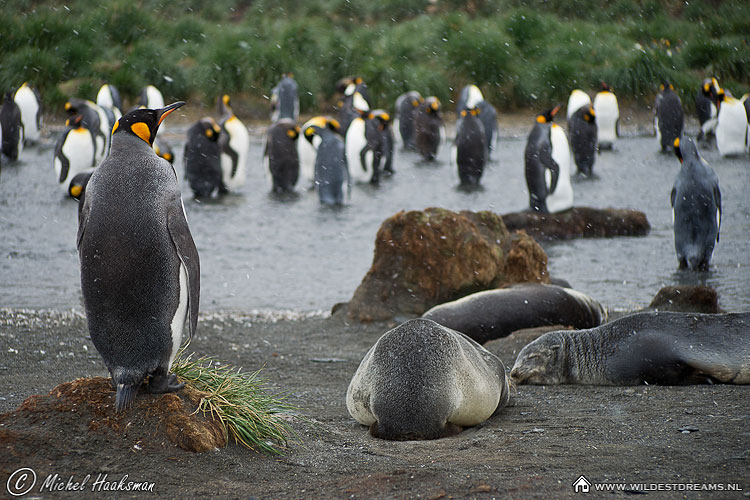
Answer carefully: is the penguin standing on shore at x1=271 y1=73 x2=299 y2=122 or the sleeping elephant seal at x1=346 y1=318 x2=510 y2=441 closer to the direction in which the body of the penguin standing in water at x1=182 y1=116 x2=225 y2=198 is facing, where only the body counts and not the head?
the penguin standing on shore

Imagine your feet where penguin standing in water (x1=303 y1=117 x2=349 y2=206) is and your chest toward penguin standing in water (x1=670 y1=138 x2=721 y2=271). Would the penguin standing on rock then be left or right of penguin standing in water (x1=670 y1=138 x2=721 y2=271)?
right

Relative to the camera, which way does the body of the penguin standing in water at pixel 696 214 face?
away from the camera

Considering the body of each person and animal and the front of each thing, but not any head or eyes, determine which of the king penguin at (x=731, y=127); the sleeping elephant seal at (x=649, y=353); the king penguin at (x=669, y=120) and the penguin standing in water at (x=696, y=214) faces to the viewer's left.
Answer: the sleeping elephant seal

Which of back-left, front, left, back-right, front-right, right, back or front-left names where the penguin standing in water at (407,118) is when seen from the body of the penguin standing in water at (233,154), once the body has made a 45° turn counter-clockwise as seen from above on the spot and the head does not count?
front-left

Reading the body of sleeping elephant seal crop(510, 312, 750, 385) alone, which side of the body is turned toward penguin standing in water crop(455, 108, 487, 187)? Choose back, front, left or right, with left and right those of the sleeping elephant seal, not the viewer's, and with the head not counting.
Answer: right

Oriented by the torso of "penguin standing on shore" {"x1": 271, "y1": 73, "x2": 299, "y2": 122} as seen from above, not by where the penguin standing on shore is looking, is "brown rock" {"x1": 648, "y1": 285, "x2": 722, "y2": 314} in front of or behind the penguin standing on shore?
behind

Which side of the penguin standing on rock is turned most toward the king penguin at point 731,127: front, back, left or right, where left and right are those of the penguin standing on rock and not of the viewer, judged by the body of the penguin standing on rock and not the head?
front

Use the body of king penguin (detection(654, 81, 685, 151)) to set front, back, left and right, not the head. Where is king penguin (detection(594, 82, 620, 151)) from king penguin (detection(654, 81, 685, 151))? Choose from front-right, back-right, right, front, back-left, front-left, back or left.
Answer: front-left

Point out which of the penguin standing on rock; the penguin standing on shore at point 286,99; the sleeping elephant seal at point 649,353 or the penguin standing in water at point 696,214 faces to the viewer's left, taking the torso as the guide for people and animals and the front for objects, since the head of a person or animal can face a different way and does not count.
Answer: the sleeping elephant seal

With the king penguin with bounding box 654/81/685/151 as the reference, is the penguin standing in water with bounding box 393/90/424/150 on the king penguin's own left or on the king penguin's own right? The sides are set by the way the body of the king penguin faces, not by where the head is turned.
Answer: on the king penguin's own left

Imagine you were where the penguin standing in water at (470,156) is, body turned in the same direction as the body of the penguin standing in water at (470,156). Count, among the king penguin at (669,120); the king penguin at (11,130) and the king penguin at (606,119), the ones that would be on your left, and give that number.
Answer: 1

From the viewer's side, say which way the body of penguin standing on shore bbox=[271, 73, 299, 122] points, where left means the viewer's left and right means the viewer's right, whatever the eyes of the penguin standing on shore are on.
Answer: facing away from the viewer

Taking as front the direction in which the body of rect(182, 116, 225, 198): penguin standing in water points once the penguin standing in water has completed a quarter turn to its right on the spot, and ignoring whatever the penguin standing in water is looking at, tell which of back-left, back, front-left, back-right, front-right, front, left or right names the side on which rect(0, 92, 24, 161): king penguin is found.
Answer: back

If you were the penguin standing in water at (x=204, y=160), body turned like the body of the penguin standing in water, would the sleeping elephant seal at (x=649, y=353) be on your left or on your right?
on your right

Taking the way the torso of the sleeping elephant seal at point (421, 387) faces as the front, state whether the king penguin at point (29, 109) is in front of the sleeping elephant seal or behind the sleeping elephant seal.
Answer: behind
